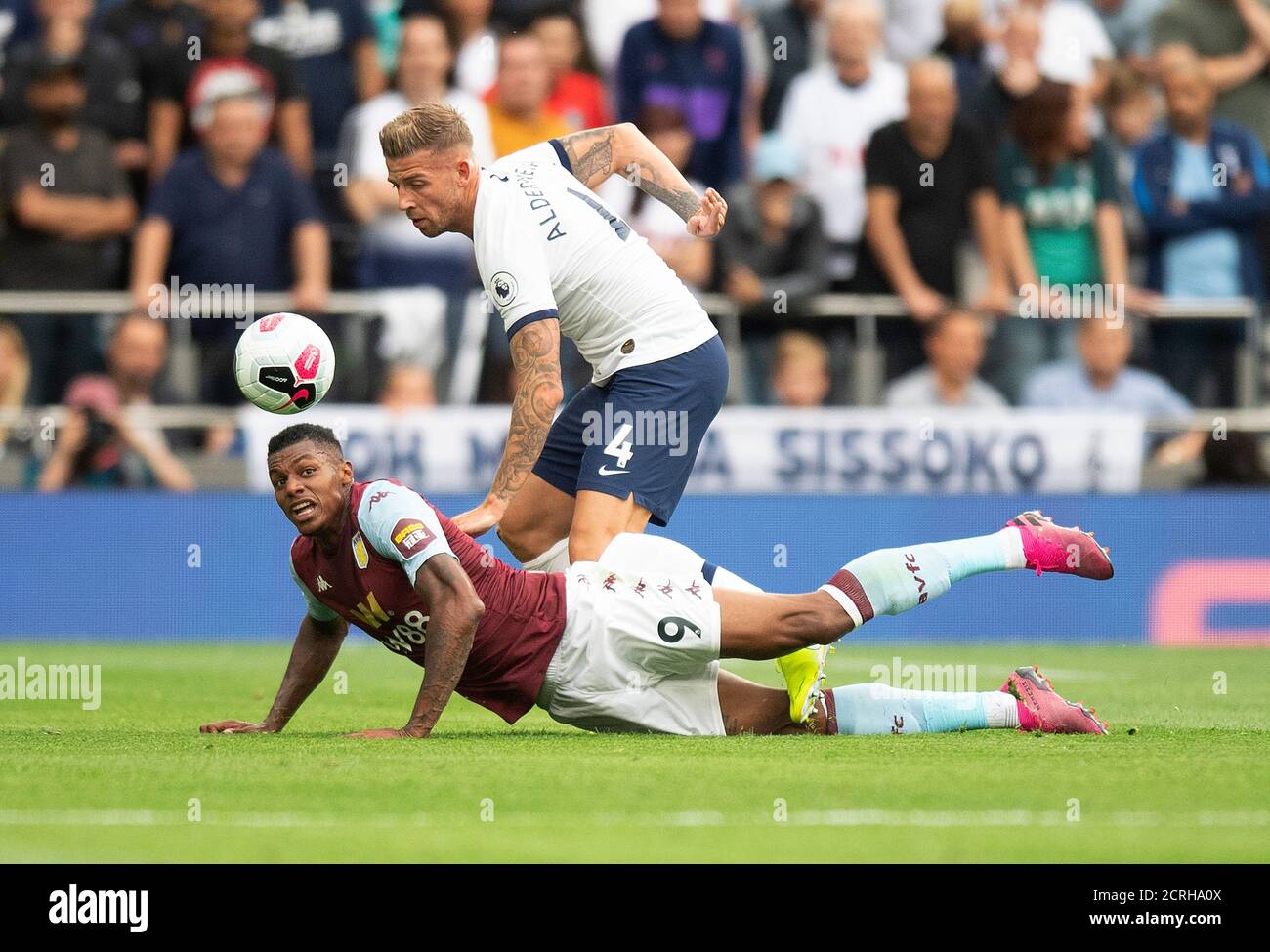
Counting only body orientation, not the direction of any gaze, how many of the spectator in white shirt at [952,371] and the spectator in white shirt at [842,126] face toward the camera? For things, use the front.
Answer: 2

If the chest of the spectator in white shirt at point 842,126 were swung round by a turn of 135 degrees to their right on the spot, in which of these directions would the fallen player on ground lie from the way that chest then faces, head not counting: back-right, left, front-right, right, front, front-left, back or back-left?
back-left

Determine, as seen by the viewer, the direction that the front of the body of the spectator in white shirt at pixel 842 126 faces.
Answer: toward the camera

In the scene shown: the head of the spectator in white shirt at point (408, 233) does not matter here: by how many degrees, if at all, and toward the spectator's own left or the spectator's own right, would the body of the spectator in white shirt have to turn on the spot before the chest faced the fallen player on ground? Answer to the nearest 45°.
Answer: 0° — they already face them

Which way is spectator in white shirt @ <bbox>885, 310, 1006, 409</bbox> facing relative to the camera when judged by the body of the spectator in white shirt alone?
toward the camera

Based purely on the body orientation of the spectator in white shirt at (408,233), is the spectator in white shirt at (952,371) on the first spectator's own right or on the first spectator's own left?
on the first spectator's own left

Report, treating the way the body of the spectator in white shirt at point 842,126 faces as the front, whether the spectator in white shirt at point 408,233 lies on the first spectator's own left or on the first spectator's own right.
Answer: on the first spectator's own right

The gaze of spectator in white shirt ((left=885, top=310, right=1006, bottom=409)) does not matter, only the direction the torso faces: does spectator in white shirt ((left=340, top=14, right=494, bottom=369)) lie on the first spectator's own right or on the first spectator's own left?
on the first spectator's own right

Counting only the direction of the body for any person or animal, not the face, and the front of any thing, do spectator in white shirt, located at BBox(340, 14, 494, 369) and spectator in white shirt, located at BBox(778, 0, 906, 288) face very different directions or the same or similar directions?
same or similar directions

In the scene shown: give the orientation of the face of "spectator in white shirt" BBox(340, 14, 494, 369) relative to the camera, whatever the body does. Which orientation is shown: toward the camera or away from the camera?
toward the camera

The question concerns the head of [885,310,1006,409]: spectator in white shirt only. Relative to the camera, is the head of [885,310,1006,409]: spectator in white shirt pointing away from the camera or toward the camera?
toward the camera

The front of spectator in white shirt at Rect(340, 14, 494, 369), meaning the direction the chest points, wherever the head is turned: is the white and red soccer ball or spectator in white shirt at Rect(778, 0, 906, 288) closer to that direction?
the white and red soccer ball

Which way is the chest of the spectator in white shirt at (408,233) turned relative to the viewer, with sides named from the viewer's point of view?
facing the viewer

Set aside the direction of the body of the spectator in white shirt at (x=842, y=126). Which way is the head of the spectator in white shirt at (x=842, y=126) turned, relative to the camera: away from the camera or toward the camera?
toward the camera
